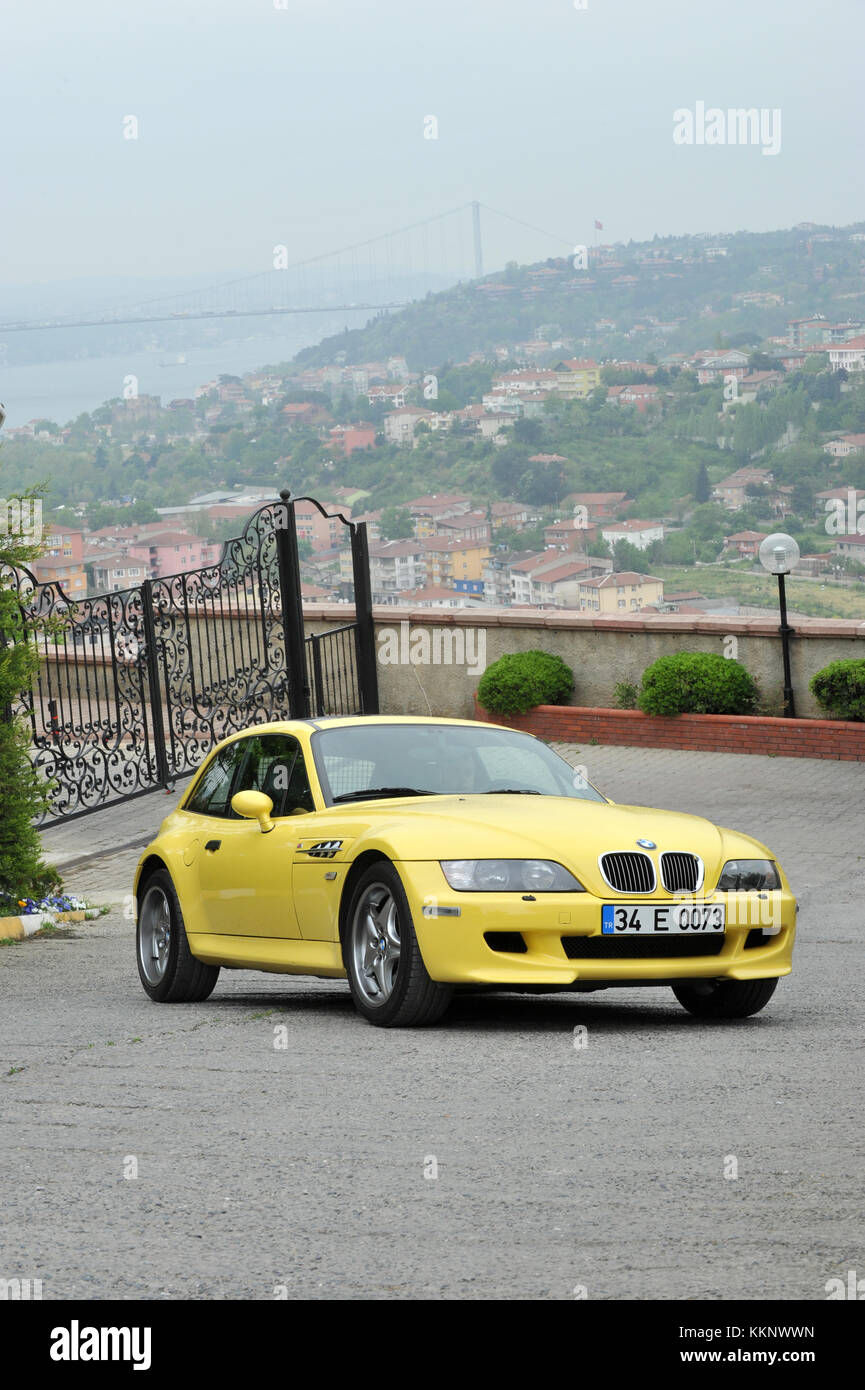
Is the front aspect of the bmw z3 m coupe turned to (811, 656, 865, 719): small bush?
no

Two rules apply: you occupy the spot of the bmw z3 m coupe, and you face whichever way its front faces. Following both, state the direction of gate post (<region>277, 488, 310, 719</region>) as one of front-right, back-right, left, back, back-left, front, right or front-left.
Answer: back-left

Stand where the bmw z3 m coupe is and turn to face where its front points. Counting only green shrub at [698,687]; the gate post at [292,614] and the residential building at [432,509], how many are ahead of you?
0

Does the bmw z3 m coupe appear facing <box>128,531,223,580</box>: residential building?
no

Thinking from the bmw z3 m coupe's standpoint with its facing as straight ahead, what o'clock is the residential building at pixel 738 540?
The residential building is roughly at 8 o'clock from the bmw z3 m coupe.

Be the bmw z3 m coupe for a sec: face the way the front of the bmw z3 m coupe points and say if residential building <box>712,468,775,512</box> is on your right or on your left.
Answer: on your left

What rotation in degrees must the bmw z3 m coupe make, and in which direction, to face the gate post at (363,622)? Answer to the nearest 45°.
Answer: approximately 135° to its left

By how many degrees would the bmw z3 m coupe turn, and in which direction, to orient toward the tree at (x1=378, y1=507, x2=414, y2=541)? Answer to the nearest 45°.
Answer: approximately 135° to its left

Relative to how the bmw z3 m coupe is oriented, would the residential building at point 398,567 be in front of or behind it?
behind

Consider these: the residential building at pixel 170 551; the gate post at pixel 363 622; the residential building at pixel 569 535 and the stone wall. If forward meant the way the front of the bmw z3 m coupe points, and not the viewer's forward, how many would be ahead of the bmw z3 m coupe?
0

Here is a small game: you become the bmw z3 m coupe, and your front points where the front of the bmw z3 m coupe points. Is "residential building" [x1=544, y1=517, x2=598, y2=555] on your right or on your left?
on your left

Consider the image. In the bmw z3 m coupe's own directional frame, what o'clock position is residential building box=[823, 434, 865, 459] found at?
The residential building is roughly at 8 o'clock from the bmw z3 m coupe.

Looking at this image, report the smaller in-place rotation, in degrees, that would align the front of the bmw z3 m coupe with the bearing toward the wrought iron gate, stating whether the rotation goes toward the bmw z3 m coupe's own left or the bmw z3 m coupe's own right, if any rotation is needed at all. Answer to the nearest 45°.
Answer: approximately 135° to the bmw z3 m coupe's own left

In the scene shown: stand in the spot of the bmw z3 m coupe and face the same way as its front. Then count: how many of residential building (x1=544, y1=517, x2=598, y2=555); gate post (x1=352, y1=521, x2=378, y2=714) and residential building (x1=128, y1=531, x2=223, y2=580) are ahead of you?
0

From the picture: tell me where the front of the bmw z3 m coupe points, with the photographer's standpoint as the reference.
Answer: facing the viewer and to the right of the viewer

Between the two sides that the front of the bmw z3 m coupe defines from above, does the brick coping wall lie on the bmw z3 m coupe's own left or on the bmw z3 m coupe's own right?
on the bmw z3 m coupe's own left

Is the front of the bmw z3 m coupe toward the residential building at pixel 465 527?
no
